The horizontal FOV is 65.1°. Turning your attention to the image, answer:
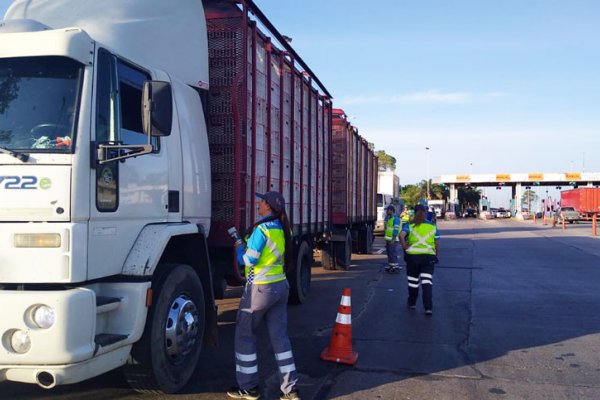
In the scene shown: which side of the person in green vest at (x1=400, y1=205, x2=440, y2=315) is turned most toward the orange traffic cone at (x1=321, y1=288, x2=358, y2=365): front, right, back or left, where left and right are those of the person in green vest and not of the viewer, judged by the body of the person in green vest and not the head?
back

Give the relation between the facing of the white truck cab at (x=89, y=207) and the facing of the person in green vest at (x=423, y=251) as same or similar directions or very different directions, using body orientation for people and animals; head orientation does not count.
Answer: very different directions

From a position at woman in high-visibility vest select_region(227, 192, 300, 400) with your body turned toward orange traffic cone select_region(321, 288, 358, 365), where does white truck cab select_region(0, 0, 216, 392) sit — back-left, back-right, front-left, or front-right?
back-left

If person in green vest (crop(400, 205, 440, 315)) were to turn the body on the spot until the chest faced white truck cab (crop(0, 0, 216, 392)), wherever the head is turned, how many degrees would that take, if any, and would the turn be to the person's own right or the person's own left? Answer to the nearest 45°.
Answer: approximately 135° to the person's own left

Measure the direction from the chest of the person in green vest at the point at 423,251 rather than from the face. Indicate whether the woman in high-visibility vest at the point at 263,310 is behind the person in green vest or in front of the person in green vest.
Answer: behind

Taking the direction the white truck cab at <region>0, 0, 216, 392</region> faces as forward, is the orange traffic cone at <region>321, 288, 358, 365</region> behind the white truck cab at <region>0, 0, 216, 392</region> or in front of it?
behind

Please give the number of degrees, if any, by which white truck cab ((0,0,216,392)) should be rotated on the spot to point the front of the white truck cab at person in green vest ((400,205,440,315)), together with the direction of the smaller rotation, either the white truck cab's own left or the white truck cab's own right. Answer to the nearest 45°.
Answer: approximately 180°

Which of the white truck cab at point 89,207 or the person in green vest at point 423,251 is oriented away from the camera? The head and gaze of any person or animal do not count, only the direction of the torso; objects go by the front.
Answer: the person in green vest

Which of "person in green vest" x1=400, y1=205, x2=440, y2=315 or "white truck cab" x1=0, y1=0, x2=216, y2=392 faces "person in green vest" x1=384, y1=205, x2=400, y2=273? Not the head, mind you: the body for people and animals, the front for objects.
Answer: "person in green vest" x1=400, y1=205, x2=440, y2=315

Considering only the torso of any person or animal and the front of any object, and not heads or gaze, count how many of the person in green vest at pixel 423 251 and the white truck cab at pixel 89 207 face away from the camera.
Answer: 1

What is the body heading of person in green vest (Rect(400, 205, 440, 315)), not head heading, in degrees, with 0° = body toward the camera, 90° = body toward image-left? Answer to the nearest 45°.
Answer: approximately 180°

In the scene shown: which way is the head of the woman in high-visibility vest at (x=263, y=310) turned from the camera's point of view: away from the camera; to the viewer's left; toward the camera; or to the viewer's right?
to the viewer's left

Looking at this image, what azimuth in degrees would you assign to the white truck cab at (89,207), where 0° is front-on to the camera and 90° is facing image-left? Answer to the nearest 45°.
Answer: approximately 45°

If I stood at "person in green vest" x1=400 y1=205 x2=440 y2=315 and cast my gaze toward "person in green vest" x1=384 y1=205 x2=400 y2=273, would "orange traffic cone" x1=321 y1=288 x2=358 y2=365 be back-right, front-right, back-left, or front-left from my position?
back-left

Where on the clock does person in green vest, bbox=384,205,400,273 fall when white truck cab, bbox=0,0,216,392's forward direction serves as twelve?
The person in green vest is roughly at 6 o'clock from the white truck cab.
